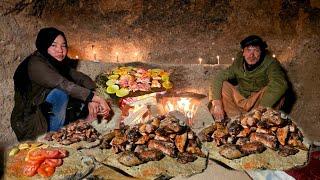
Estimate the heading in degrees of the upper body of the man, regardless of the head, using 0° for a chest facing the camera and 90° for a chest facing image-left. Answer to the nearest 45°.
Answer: approximately 45°

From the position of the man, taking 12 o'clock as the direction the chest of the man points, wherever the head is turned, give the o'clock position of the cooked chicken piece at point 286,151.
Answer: The cooked chicken piece is roughly at 10 o'clock from the man.

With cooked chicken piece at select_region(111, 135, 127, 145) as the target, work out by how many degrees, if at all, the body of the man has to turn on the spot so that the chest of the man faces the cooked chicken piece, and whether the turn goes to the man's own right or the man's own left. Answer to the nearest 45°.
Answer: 0° — they already face it

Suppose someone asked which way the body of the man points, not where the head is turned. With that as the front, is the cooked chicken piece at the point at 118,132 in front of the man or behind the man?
in front

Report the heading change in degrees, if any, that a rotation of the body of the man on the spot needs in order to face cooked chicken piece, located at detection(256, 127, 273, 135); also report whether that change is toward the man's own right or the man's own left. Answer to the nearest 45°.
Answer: approximately 45° to the man's own left

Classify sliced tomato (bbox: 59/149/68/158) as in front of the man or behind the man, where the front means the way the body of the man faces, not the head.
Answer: in front

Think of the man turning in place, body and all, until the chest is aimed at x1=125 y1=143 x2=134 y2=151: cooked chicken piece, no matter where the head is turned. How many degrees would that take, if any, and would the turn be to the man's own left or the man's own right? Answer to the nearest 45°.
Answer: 0° — they already face it

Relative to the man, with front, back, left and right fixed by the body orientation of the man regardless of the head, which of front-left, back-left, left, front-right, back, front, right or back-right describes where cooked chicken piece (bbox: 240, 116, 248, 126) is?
front-left

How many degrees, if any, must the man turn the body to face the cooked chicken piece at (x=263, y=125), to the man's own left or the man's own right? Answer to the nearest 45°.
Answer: approximately 45° to the man's own left
